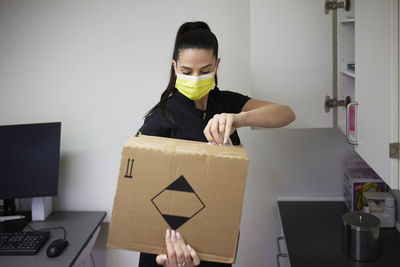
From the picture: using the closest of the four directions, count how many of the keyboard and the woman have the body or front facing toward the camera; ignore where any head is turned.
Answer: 2

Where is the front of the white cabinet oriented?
to the viewer's left

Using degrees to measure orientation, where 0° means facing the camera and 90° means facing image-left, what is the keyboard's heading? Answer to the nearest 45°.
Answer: approximately 0°

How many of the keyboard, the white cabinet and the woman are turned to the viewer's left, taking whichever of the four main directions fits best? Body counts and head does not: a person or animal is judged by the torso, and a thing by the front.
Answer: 1

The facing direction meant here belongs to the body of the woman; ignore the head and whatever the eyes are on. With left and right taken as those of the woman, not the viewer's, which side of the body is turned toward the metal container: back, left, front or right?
left

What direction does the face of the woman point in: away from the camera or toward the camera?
toward the camera

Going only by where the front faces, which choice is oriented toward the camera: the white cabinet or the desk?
the desk

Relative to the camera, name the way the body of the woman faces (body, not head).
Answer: toward the camera

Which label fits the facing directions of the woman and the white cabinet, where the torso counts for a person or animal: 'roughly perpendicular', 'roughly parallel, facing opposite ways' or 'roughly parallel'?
roughly perpendicular

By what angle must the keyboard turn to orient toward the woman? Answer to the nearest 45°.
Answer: approximately 45° to its left

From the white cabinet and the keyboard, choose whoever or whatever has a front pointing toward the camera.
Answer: the keyboard

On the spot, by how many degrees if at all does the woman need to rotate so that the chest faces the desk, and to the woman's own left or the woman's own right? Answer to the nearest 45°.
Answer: approximately 135° to the woman's own right
